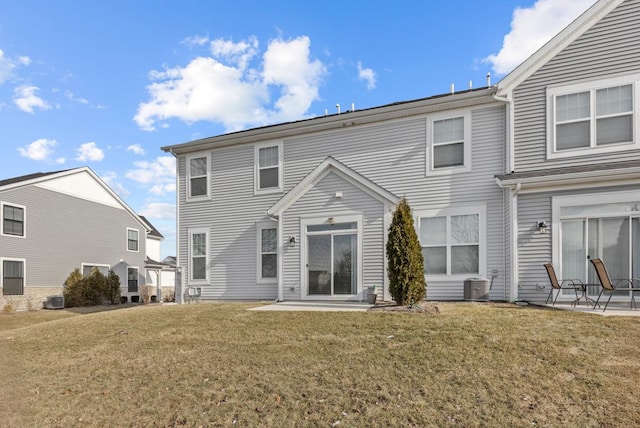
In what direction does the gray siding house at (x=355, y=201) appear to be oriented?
away from the camera

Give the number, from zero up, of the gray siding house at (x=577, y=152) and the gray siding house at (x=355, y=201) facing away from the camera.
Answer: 2

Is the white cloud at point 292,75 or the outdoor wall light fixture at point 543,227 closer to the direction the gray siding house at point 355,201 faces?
the outdoor wall light fixture

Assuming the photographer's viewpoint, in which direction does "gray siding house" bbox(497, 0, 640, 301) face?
facing away from the viewer
